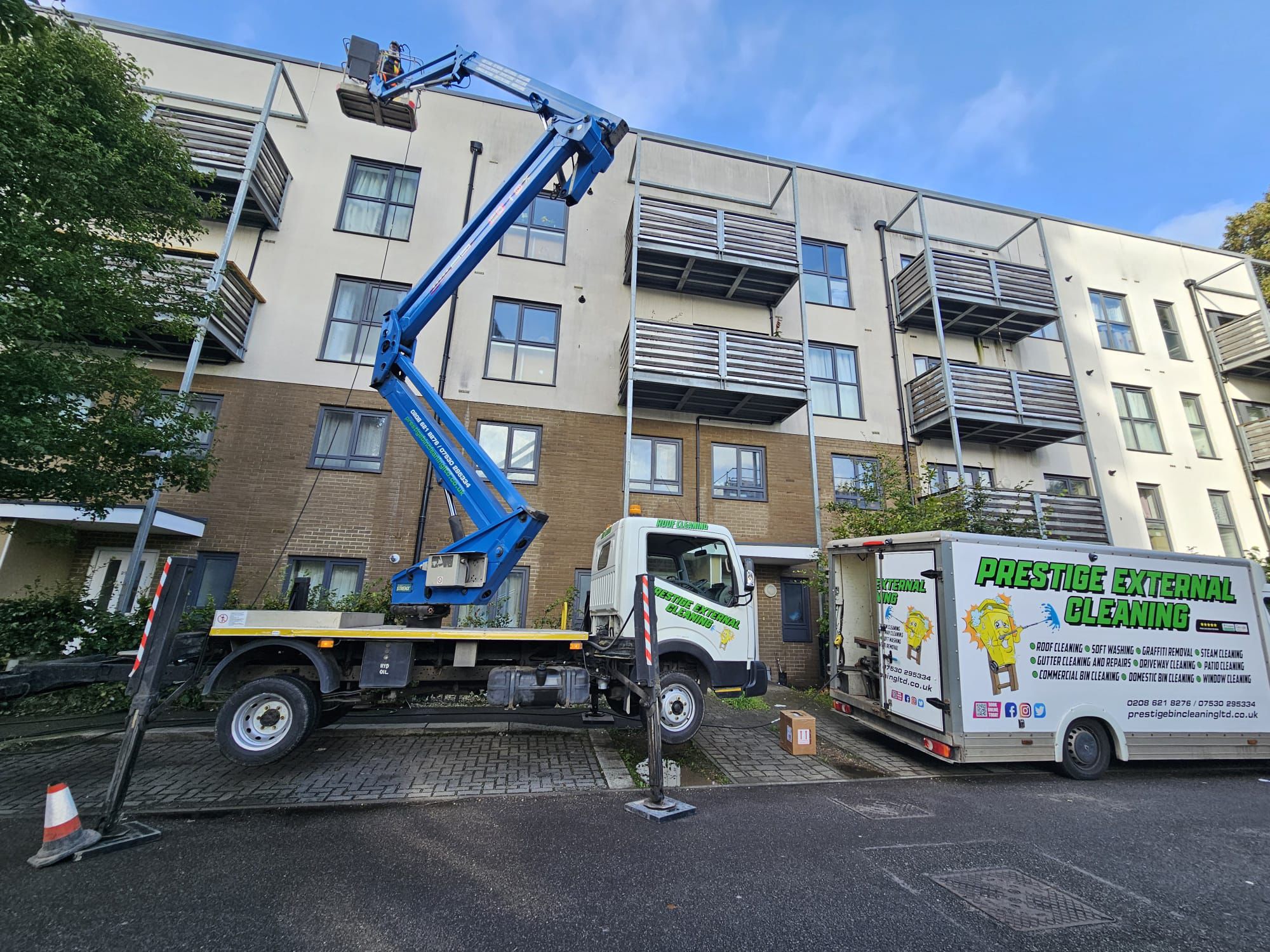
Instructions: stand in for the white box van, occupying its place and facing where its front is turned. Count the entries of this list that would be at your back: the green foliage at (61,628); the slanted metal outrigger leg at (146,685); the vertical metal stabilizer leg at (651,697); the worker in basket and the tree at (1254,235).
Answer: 4

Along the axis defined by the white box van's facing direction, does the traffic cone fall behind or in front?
behind

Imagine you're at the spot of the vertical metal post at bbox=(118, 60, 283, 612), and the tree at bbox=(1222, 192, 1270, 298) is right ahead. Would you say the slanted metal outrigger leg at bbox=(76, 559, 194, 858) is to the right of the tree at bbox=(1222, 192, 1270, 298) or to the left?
right

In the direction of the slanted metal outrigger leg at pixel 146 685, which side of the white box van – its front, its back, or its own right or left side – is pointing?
back

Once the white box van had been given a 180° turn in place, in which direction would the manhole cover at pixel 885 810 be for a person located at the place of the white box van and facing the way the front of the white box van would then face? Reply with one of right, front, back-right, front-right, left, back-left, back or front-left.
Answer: front

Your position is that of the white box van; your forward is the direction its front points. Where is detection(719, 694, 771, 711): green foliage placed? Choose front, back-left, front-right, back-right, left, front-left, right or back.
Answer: back-left

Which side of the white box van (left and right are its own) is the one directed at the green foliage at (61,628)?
back

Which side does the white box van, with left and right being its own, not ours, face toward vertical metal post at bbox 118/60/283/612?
back

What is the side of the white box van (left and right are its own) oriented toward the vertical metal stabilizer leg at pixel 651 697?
back

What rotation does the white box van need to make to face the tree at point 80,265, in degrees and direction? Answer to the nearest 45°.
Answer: approximately 180°

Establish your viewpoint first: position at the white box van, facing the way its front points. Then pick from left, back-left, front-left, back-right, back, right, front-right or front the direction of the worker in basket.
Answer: back

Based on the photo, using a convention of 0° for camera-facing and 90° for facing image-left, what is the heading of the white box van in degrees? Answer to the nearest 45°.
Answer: approximately 225°

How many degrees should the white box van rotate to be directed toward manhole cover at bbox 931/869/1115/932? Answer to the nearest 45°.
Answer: approximately 135° to its right

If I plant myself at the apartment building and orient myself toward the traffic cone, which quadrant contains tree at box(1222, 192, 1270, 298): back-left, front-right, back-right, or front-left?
back-left
